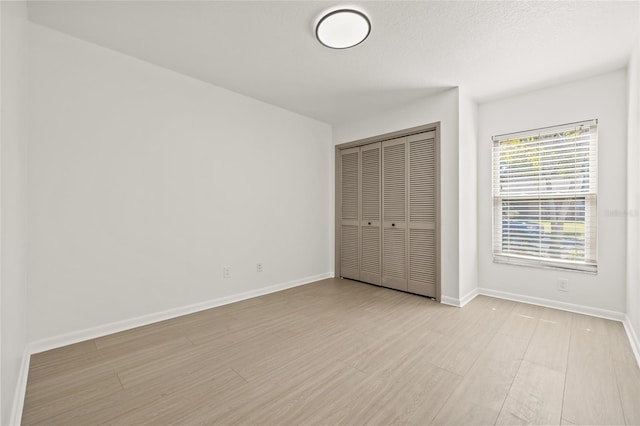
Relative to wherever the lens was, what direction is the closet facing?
facing the viewer and to the left of the viewer

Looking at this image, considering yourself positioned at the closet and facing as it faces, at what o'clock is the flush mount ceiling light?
The flush mount ceiling light is roughly at 11 o'clock from the closet.
